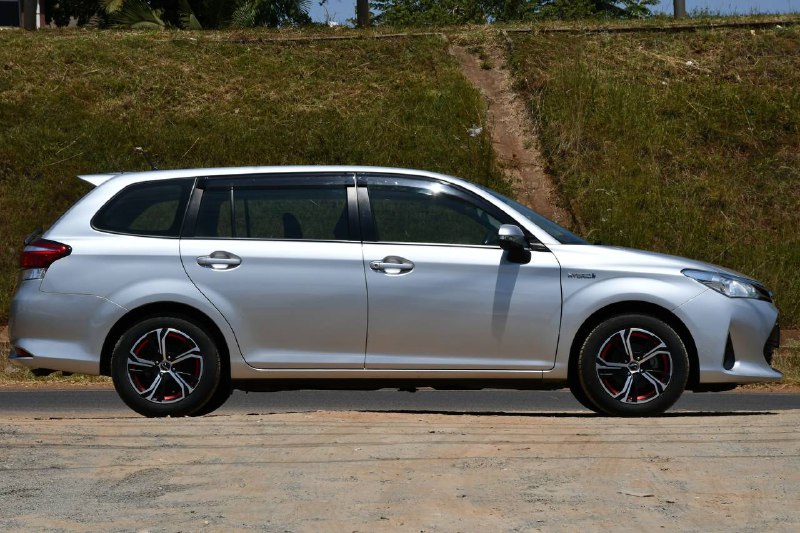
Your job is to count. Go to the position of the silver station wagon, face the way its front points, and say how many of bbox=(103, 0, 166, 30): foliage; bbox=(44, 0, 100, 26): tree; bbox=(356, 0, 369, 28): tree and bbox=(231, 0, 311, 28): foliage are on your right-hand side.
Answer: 0

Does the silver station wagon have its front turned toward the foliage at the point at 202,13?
no

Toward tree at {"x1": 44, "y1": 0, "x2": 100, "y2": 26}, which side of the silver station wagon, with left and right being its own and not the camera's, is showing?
left

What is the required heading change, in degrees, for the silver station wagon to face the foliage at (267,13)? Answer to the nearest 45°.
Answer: approximately 90° to its left

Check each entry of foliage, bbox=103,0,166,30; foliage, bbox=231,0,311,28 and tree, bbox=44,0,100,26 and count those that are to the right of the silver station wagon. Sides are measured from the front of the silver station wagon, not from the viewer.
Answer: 0

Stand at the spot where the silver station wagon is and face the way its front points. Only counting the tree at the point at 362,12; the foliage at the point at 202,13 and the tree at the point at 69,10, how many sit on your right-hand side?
0

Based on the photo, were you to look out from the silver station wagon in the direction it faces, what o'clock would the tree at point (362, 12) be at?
The tree is roughly at 9 o'clock from the silver station wagon.

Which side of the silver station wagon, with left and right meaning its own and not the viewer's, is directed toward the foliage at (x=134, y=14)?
left

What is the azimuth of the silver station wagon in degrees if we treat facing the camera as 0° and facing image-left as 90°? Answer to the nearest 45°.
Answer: approximately 270°
